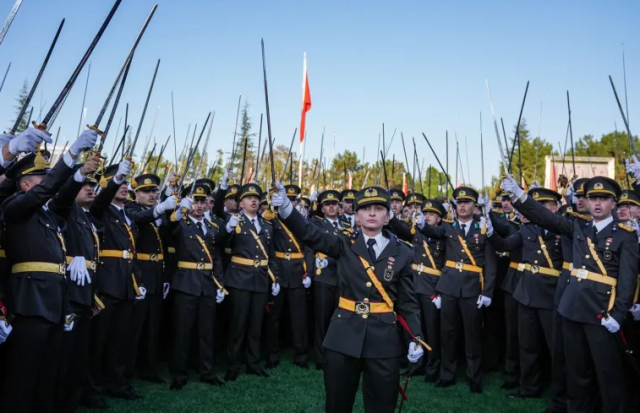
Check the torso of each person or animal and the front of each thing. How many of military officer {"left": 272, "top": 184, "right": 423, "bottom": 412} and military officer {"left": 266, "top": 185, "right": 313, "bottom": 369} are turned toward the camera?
2

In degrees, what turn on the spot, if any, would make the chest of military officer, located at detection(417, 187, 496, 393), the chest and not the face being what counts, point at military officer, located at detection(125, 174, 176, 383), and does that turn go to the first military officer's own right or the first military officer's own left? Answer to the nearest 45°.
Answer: approximately 90° to the first military officer's own right

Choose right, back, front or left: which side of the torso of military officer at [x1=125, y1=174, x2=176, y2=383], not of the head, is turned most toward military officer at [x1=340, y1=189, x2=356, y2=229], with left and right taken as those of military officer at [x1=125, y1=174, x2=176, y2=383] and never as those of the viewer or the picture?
left

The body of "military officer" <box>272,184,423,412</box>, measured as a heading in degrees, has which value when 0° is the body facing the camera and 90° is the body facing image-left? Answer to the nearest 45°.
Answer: approximately 0°

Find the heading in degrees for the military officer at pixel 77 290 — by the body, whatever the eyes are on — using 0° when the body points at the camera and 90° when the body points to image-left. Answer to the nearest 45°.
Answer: approximately 315°

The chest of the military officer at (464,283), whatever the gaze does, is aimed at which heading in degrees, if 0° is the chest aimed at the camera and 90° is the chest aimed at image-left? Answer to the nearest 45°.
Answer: approximately 0°

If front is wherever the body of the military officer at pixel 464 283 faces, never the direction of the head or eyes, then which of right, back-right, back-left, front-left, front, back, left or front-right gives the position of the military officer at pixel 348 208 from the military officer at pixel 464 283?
back-right

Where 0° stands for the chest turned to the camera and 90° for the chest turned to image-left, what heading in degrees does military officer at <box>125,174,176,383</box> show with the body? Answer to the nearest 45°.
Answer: approximately 315°

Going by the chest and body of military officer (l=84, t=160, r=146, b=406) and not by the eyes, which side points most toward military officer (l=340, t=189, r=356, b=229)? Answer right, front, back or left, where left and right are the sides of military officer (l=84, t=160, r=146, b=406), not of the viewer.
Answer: left
